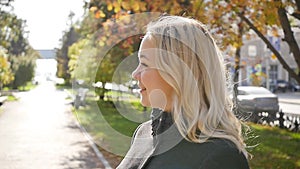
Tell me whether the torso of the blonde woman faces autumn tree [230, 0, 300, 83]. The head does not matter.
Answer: no

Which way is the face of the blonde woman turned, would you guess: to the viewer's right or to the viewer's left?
to the viewer's left

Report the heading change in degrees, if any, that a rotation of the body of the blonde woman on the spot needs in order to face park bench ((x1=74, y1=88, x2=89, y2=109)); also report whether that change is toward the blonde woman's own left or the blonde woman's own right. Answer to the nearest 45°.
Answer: approximately 90° to the blonde woman's own right

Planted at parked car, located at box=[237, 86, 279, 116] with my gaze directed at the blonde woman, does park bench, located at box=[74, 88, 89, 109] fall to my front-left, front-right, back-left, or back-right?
front-right

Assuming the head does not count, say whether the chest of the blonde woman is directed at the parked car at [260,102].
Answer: no

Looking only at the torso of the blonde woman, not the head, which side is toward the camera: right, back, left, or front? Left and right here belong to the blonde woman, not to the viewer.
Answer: left

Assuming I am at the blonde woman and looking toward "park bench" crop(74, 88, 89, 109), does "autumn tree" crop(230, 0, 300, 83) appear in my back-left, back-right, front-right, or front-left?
front-right

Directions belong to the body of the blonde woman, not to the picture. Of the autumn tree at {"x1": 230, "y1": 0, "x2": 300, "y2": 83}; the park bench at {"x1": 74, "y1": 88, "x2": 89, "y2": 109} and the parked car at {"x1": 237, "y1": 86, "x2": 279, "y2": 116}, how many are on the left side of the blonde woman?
0
